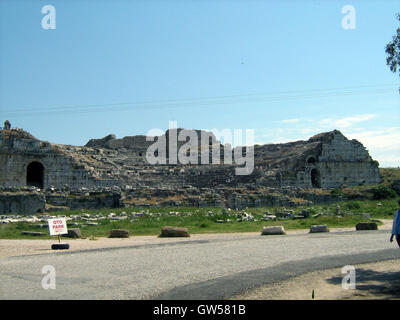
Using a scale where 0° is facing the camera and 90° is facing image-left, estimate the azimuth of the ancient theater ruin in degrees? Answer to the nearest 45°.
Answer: approximately 0°

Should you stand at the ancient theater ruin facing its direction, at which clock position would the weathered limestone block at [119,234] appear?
The weathered limestone block is roughly at 12 o'clock from the ancient theater ruin.

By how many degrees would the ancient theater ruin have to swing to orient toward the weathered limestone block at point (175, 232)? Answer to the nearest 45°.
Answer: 0° — it already faces it
